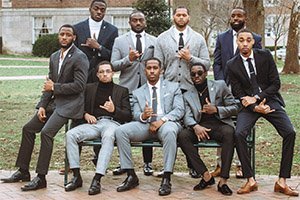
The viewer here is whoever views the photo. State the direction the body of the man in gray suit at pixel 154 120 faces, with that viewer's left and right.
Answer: facing the viewer

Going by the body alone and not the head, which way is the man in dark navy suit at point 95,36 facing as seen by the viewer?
toward the camera

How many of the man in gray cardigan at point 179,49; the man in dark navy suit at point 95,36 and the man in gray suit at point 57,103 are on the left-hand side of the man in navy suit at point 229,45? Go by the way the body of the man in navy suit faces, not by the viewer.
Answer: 0

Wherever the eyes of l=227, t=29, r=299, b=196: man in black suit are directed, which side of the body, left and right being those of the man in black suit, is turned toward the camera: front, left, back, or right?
front

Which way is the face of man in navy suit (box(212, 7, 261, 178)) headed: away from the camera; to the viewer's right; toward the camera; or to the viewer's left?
toward the camera

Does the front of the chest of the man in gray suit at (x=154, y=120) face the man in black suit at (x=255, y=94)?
no

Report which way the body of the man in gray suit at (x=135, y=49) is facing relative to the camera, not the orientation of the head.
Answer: toward the camera

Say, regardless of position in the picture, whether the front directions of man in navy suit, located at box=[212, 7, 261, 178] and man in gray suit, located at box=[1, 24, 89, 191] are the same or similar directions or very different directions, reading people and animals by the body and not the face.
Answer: same or similar directions

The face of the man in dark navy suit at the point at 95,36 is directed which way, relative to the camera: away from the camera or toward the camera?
toward the camera

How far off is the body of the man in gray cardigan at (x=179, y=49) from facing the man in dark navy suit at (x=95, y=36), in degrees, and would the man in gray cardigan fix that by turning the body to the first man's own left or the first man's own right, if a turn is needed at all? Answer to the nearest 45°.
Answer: approximately 90° to the first man's own right

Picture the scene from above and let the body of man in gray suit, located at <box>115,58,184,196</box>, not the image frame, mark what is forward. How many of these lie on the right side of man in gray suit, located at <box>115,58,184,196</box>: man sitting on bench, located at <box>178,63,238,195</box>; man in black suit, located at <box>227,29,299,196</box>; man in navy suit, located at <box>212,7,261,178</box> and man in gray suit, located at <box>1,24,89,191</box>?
1

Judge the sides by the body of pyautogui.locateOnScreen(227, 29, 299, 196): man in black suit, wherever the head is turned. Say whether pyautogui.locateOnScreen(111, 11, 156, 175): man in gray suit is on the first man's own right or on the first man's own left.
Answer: on the first man's own right

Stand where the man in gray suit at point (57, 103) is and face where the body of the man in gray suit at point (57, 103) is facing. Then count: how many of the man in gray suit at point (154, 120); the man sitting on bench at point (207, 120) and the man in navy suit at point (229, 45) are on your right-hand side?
0

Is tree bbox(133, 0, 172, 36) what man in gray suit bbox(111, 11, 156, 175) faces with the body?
no

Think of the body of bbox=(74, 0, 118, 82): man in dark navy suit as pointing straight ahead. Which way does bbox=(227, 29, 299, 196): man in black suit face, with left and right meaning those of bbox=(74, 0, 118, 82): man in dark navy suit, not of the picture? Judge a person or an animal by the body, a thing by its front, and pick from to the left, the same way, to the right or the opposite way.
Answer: the same way

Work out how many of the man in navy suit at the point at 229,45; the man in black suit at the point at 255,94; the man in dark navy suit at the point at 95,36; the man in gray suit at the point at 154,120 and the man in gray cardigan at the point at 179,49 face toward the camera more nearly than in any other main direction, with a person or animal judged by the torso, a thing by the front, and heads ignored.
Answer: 5

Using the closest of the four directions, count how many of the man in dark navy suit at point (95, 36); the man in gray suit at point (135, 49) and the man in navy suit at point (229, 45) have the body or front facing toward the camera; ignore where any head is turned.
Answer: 3

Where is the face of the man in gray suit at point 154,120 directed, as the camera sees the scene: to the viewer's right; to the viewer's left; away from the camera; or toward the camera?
toward the camera
